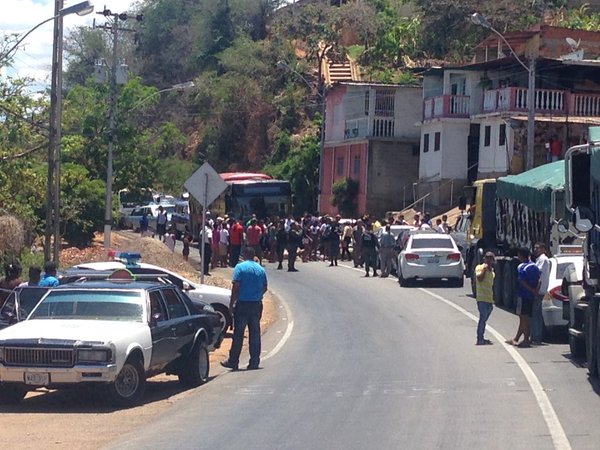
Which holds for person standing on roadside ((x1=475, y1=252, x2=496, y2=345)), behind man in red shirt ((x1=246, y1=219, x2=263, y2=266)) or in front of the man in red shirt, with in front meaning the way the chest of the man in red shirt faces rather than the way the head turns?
behind

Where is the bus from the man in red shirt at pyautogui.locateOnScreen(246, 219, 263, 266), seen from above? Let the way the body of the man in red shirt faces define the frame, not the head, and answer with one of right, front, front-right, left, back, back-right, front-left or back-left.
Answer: front

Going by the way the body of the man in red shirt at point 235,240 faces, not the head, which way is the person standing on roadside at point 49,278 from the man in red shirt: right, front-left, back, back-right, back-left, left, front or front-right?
back

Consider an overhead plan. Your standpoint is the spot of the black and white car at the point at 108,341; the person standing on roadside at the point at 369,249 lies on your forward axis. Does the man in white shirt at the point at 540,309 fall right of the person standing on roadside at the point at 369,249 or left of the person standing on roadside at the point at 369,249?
right

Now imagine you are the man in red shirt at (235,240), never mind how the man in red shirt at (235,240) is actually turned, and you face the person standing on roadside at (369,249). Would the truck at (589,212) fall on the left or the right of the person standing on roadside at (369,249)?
right

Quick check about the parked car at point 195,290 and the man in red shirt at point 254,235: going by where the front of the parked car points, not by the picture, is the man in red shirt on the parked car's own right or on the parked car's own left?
on the parked car's own left

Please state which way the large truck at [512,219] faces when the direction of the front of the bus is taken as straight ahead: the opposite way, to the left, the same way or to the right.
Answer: the opposite way

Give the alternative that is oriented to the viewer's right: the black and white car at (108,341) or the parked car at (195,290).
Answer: the parked car

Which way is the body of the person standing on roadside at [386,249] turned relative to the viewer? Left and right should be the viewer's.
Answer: facing away from the viewer

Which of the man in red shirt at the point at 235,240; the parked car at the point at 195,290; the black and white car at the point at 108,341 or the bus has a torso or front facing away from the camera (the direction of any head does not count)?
the man in red shirt

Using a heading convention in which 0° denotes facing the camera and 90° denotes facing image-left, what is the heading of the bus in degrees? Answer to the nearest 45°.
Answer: approximately 315°
